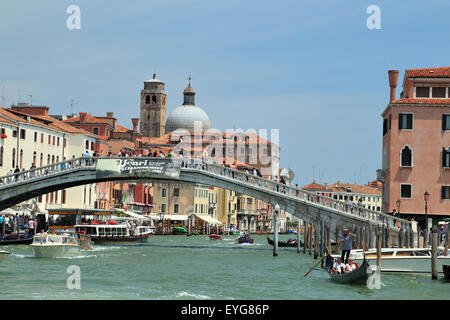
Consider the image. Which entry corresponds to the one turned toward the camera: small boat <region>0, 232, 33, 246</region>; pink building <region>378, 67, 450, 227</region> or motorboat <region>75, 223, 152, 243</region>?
the pink building

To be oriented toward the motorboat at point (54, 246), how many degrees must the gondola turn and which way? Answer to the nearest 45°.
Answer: approximately 180°

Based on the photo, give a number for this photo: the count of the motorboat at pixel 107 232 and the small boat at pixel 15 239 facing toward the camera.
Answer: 0

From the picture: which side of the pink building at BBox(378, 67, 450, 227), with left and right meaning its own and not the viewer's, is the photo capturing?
front

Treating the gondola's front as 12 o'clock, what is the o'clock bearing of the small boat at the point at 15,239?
The small boat is roughly at 6 o'clock from the gondola.

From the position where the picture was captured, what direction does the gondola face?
facing the viewer and to the right of the viewer

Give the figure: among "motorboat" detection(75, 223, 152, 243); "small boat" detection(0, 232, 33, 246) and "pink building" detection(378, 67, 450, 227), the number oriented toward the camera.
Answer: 1
